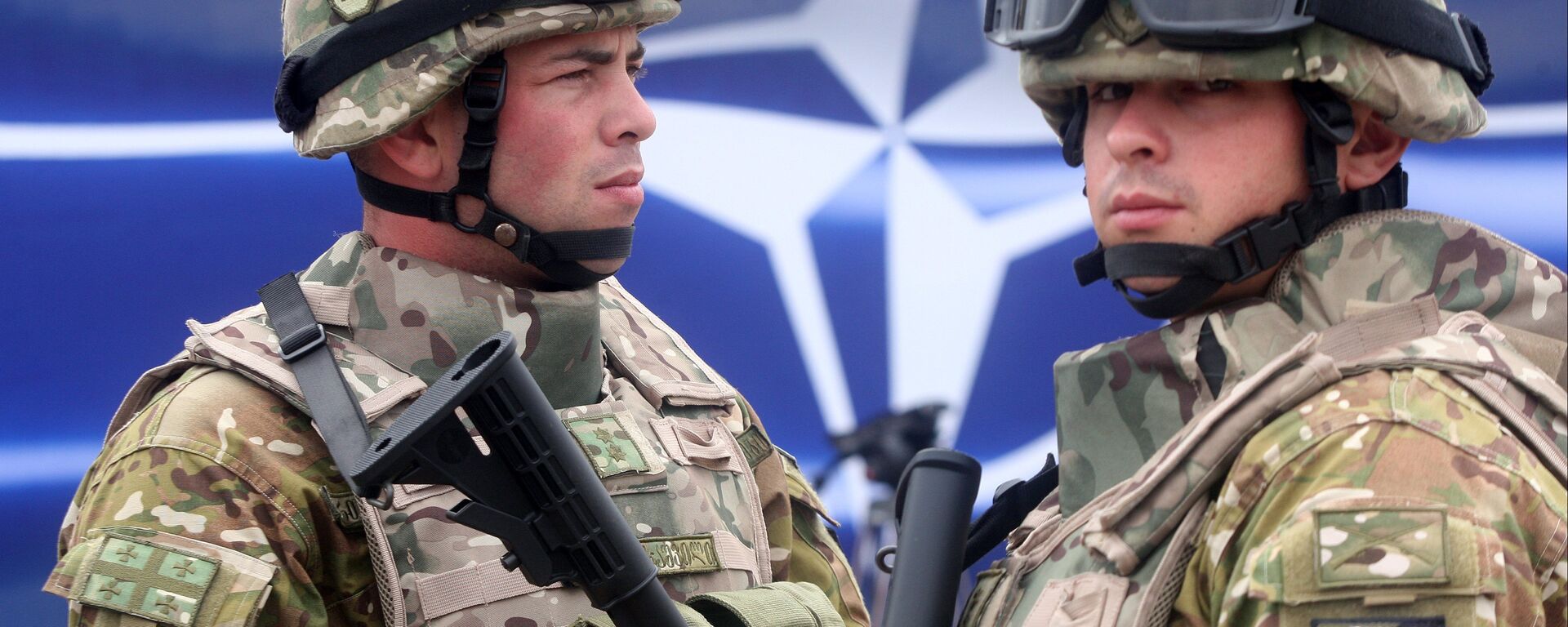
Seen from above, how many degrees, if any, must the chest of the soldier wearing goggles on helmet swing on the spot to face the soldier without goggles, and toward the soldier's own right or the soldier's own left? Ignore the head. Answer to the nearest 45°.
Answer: approximately 45° to the soldier's own right

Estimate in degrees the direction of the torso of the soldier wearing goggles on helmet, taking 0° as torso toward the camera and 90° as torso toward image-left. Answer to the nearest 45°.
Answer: approximately 45°

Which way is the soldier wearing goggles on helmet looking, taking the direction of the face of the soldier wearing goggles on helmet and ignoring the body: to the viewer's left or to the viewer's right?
to the viewer's left

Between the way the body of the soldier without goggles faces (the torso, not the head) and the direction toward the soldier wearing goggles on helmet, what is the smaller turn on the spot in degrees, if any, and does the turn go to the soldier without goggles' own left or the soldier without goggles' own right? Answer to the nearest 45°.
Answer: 0° — they already face them
